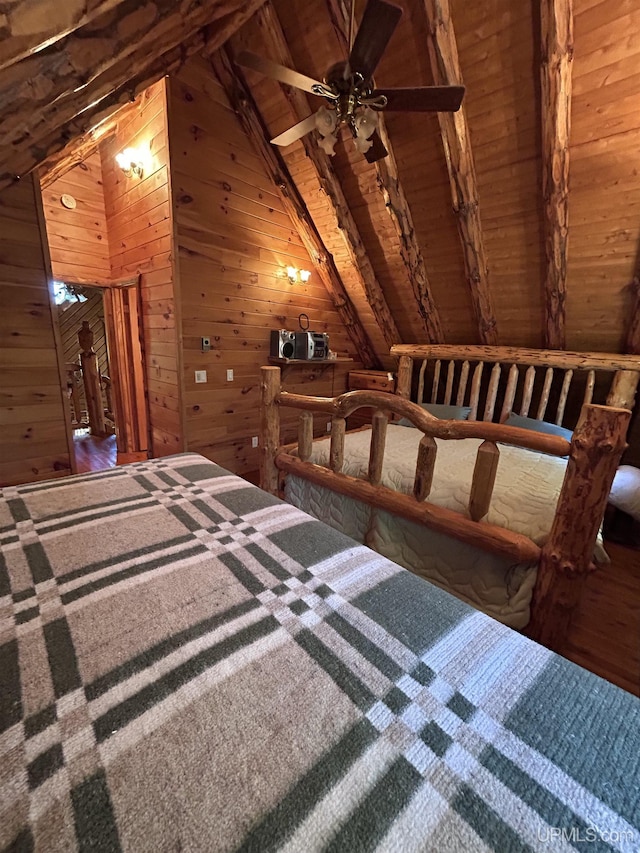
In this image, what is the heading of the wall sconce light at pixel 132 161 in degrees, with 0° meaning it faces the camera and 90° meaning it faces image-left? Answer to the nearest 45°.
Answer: approximately 45°

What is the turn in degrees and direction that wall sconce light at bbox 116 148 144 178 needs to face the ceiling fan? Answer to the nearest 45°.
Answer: approximately 90° to its left

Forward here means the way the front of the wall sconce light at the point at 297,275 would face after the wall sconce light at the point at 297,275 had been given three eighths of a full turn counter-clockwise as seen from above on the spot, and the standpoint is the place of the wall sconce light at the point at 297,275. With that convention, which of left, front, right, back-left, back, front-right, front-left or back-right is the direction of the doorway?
left

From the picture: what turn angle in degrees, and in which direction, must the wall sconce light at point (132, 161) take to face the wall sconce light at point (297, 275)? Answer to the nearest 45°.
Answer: approximately 135° to its left

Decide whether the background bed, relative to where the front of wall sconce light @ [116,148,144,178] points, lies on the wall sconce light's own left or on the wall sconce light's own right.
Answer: on the wall sconce light's own left

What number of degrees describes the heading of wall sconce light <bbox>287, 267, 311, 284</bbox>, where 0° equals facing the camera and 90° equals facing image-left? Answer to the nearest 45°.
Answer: approximately 315°

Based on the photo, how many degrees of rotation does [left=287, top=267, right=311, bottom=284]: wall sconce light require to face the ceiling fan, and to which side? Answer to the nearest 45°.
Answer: approximately 45° to its right

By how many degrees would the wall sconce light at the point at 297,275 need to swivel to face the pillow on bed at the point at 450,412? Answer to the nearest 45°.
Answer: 0° — it already faces it
